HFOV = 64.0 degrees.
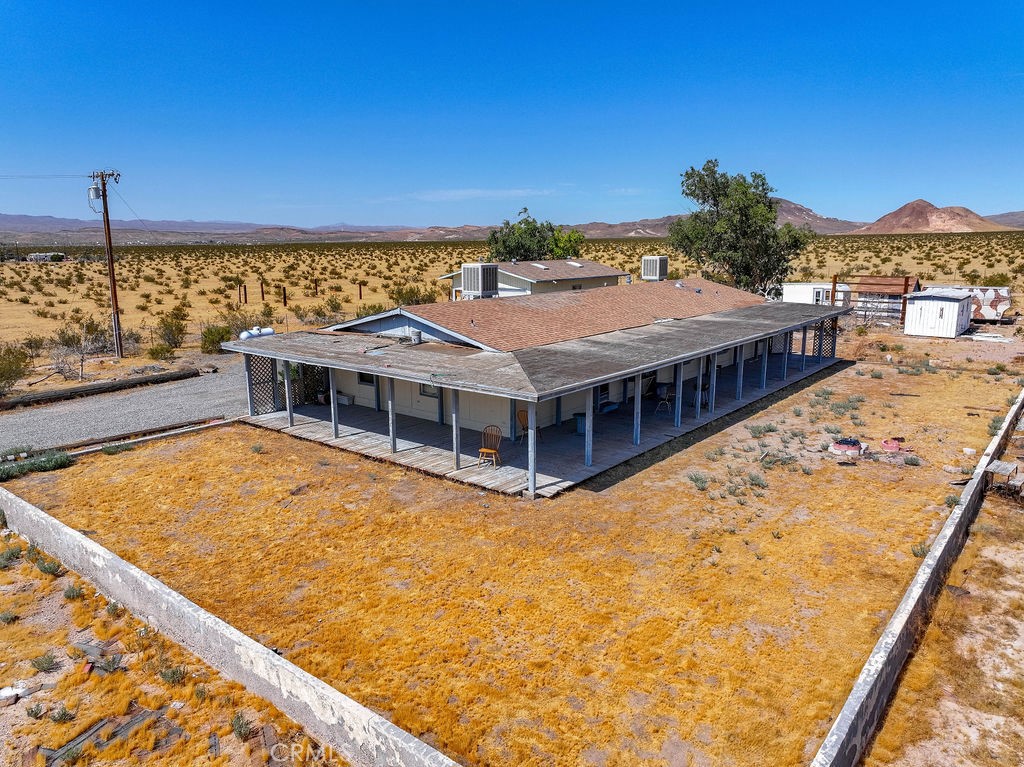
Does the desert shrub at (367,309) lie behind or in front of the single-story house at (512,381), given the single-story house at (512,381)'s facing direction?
behind

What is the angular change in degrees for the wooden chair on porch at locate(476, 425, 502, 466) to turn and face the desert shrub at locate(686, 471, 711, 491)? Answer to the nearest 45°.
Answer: approximately 90° to its left

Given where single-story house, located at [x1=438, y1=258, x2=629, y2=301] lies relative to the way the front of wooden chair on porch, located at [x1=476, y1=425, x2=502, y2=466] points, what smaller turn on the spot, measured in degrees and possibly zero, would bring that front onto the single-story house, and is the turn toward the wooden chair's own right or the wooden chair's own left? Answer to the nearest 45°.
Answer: approximately 135° to the wooden chair's own right

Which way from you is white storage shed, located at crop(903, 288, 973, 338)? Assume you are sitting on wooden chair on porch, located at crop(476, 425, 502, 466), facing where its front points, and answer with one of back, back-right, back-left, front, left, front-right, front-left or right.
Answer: back

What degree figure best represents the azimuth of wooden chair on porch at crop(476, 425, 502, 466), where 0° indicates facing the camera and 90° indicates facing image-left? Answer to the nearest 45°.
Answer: approximately 45°

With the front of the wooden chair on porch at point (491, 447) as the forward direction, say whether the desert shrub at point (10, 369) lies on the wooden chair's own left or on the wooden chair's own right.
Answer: on the wooden chair's own right
